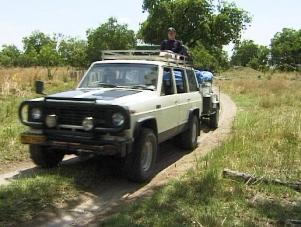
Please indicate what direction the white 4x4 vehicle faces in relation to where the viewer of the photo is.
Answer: facing the viewer and to the left of the viewer
